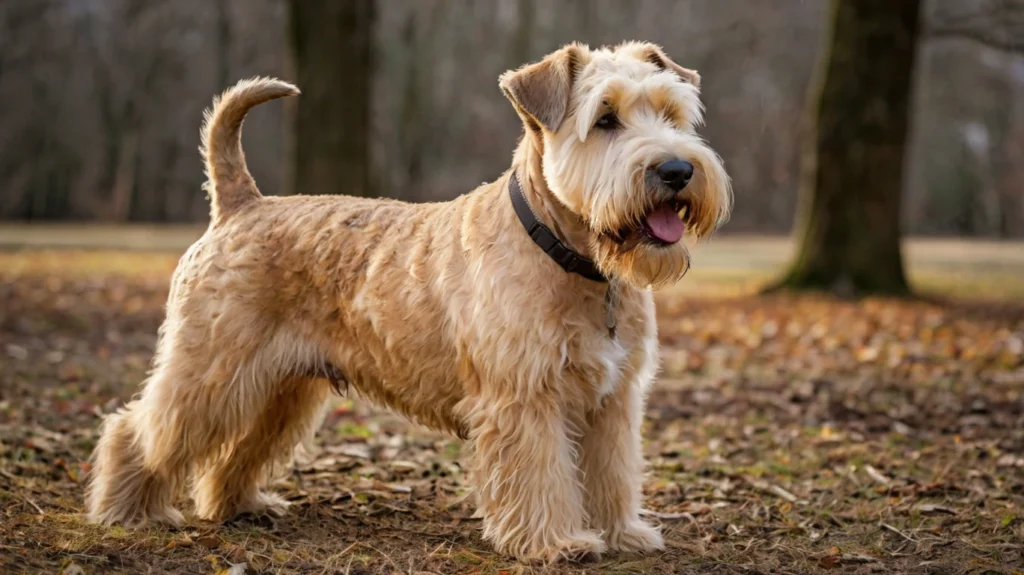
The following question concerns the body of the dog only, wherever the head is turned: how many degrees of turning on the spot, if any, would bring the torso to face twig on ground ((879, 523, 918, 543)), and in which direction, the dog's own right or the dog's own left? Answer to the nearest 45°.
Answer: approximately 45° to the dog's own left

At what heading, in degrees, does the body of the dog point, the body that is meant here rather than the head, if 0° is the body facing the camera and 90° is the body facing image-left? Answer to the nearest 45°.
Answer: approximately 315°
